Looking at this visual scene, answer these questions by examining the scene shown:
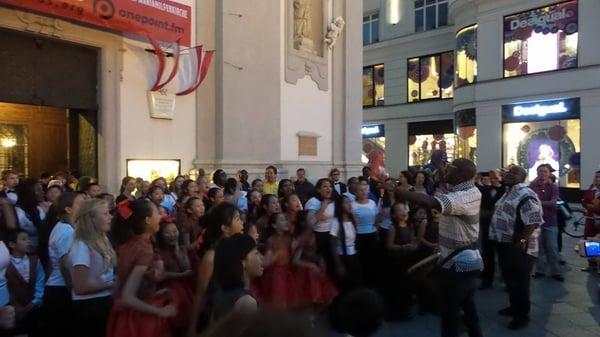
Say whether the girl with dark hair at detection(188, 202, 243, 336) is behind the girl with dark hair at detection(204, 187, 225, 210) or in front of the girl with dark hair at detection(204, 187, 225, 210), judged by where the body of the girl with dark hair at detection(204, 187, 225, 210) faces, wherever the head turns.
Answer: in front

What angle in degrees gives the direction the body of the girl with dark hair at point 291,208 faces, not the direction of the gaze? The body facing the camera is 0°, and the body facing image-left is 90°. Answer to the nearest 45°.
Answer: approximately 315°

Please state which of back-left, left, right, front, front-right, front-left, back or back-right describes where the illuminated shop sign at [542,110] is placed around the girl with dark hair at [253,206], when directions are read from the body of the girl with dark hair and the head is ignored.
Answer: left

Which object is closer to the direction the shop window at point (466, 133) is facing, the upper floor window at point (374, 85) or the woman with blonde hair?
the woman with blonde hair

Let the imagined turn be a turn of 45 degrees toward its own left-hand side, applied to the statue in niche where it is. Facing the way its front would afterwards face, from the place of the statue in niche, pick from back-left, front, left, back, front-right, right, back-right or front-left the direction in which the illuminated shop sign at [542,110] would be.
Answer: front-left

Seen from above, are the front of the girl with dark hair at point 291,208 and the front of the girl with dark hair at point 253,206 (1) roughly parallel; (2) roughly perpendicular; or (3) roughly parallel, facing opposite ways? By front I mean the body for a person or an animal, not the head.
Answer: roughly parallel

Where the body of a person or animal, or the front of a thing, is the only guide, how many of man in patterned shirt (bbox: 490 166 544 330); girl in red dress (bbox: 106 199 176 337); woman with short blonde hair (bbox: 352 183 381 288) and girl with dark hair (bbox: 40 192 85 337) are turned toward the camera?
1

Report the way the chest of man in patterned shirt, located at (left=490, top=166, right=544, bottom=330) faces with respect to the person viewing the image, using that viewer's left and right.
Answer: facing to the left of the viewer

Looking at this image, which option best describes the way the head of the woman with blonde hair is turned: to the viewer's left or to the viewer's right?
to the viewer's right

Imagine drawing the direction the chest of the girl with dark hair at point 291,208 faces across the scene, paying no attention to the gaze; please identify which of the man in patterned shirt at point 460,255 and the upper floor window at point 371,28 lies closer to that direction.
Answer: the man in patterned shirt

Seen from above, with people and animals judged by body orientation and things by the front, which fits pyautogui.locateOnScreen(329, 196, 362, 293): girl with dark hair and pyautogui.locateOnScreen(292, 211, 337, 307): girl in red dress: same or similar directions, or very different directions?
same or similar directions

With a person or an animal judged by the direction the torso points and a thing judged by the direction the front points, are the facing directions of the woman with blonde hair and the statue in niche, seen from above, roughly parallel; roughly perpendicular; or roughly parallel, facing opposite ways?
roughly perpendicular

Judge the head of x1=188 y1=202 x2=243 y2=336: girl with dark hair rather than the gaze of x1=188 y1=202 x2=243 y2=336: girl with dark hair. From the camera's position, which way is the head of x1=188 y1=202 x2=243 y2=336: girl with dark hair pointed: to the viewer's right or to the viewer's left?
to the viewer's right

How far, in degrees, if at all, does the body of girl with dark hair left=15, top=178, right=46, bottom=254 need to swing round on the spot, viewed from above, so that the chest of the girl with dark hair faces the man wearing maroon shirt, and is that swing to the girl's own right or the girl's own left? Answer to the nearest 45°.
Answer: approximately 45° to the girl's own left

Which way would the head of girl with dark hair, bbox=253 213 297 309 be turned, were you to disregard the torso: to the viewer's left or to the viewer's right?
to the viewer's right

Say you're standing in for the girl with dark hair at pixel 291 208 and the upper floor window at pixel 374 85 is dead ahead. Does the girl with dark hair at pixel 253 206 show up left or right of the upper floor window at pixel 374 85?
left
